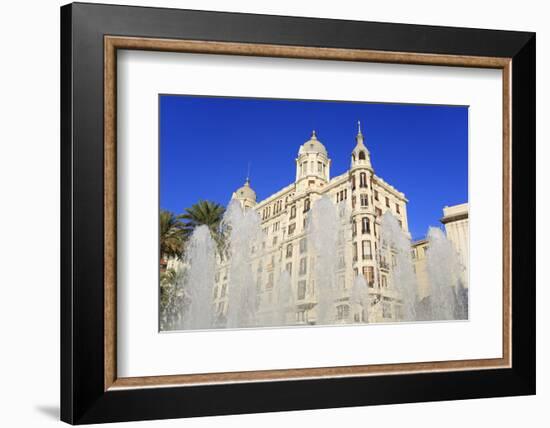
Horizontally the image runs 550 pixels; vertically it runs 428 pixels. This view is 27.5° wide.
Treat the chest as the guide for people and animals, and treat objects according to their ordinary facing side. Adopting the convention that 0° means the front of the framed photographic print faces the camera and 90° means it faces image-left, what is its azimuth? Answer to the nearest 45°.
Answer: approximately 315°
